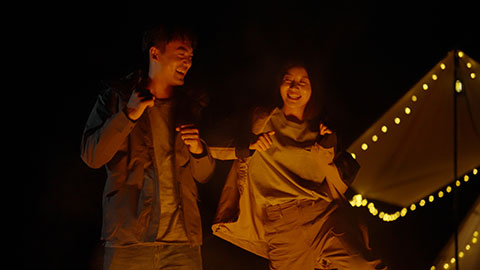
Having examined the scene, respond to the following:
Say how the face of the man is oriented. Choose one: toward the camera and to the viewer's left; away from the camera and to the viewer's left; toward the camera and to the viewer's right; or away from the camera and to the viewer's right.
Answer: toward the camera and to the viewer's right

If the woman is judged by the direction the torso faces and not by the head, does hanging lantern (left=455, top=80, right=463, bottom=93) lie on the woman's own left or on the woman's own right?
on the woman's own left

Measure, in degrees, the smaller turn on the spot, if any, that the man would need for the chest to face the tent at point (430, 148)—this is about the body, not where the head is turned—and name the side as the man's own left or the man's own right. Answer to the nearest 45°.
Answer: approximately 90° to the man's own left

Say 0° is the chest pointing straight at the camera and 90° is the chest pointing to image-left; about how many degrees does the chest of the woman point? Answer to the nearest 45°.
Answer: approximately 0°

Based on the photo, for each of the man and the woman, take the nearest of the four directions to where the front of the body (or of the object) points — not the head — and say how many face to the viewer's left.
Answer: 0

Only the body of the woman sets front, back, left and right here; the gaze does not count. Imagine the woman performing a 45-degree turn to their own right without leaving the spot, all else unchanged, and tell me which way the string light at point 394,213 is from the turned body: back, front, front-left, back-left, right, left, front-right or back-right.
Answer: back

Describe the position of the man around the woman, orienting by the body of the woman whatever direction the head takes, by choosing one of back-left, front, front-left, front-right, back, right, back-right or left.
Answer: front-right

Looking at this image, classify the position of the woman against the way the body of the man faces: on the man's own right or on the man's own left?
on the man's own left

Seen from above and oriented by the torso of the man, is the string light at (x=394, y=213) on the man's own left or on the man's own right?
on the man's own left
